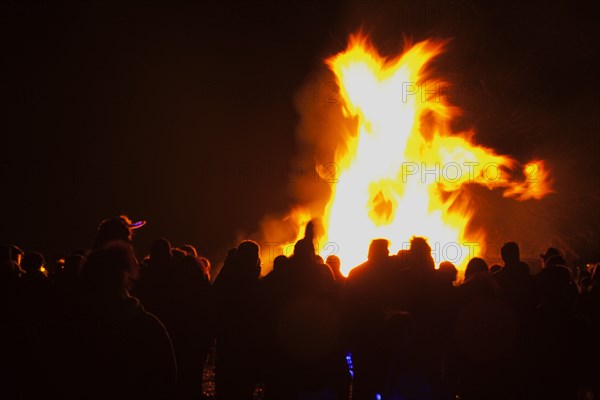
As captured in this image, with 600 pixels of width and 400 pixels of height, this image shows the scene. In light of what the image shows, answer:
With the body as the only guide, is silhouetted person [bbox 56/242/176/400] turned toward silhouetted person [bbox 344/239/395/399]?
yes

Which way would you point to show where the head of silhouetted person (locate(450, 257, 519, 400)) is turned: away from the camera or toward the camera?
away from the camera

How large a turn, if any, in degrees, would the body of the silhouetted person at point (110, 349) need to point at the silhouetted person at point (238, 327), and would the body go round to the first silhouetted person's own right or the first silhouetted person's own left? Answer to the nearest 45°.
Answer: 0° — they already face them

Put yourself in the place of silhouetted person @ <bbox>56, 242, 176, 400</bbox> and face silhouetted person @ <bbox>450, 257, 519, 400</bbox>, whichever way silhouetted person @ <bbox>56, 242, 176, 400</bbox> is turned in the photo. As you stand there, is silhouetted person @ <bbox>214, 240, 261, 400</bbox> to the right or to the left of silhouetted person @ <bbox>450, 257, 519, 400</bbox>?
left

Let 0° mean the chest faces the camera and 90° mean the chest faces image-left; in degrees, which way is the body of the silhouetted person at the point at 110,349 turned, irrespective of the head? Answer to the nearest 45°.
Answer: approximately 225°

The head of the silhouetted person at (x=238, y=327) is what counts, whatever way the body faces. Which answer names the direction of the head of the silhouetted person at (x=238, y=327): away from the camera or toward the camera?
away from the camera
